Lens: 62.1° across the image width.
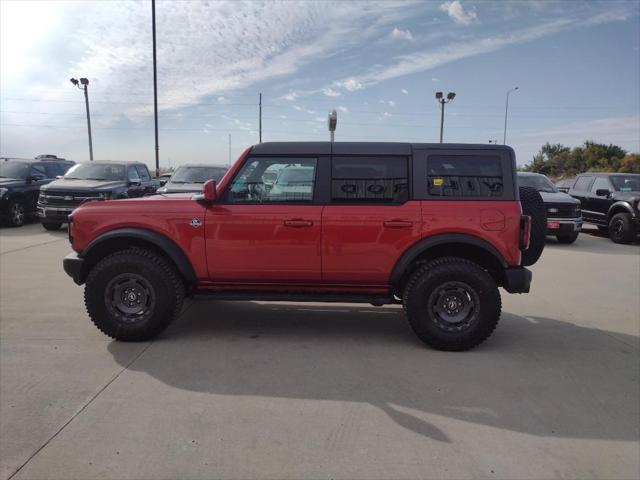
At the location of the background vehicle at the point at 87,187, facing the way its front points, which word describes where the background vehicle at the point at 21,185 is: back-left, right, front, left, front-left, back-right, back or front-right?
right

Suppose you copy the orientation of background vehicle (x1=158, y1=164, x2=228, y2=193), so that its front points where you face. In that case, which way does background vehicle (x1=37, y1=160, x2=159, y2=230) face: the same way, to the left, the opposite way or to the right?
the same way

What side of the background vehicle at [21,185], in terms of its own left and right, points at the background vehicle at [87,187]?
left

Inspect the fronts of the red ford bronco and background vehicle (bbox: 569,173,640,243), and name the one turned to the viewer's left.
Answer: the red ford bronco

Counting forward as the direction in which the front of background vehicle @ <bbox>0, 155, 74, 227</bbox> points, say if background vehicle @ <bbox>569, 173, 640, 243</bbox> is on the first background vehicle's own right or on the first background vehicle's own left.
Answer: on the first background vehicle's own left

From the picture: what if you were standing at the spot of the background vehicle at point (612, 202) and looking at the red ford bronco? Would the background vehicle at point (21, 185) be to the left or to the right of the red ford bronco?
right

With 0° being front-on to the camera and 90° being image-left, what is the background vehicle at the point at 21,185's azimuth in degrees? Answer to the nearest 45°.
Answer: approximately 45°

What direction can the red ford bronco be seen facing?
to the viewer's left

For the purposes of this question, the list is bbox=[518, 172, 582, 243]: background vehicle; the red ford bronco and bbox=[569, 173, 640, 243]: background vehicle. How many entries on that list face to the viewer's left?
1

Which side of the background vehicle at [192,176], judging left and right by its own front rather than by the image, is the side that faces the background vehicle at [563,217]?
left

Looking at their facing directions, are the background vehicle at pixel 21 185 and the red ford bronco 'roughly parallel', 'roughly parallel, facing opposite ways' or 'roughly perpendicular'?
roughly perpendicular

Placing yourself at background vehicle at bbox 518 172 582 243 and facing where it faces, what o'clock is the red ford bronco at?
The red ford bronco is roughly at 2 o'clock from the background vehicle.

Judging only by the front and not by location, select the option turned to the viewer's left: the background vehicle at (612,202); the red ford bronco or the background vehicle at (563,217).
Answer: the red ford bronco

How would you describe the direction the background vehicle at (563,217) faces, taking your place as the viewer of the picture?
facing the viewer and to the right of the viewer

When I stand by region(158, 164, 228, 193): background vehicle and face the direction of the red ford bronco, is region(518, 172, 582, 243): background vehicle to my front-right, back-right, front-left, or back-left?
front-left

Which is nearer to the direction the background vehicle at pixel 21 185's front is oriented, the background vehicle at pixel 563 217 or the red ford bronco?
the red ford bronco

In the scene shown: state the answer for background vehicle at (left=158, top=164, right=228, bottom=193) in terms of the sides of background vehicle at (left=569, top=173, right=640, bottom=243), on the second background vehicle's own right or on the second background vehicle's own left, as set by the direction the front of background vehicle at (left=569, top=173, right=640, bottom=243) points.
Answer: on the second background vehicle's own right
